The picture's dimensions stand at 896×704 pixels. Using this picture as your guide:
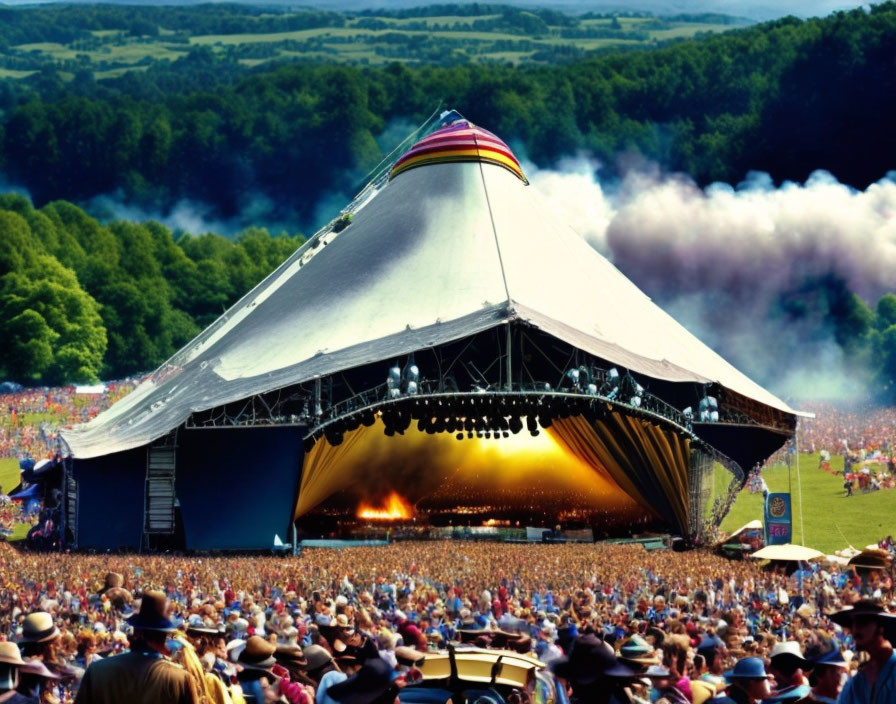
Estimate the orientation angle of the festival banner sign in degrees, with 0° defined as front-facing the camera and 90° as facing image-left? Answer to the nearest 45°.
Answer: approximately 0°

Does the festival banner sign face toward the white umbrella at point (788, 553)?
yes

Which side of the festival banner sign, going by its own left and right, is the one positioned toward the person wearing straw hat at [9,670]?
front

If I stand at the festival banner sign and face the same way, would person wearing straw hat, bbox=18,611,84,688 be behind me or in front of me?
in front
